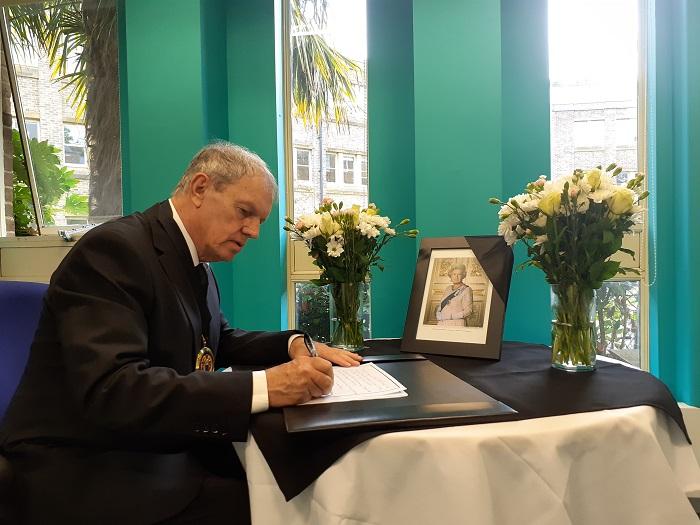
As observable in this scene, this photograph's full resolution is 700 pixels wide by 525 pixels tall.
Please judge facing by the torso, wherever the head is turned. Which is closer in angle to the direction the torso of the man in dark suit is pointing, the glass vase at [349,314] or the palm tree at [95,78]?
the glass vase

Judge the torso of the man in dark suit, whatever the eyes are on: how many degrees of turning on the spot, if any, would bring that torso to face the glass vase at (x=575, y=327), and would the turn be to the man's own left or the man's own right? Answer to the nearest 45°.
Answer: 0° — they already face it

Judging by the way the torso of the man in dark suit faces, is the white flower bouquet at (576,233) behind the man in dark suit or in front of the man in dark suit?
in front

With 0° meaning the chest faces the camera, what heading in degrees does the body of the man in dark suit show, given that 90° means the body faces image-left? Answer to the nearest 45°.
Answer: approximately 270°
